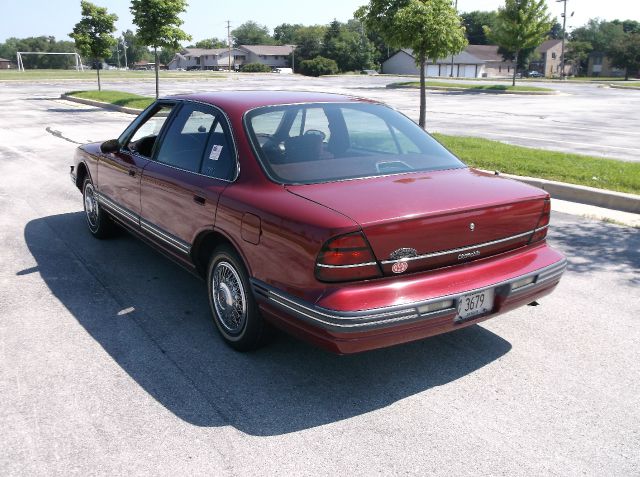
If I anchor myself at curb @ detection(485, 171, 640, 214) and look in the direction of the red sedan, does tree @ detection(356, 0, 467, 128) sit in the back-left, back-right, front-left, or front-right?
back-right

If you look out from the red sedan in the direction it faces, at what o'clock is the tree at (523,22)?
The tree is roughly at 2 o'clock from the red sedan.

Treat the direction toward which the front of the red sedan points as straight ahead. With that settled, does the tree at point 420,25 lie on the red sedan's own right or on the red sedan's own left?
on the red sedan's own right

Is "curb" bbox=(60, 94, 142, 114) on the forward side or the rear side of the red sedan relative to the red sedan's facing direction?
on the forward side

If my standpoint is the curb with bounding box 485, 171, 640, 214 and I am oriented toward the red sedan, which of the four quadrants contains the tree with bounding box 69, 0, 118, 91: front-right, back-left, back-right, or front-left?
back-right

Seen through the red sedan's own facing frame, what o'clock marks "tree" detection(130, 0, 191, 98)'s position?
The tree is roughly at 1 o'clock from the red sedan.

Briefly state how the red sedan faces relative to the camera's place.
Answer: facing away from the viewer and to the left of the viewer

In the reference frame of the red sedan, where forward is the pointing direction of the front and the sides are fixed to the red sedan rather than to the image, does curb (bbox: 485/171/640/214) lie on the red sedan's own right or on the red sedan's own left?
on the red sedan's own right

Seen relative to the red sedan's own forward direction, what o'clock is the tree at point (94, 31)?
The tree is roughly at 1 o'clock from the red sedan.
